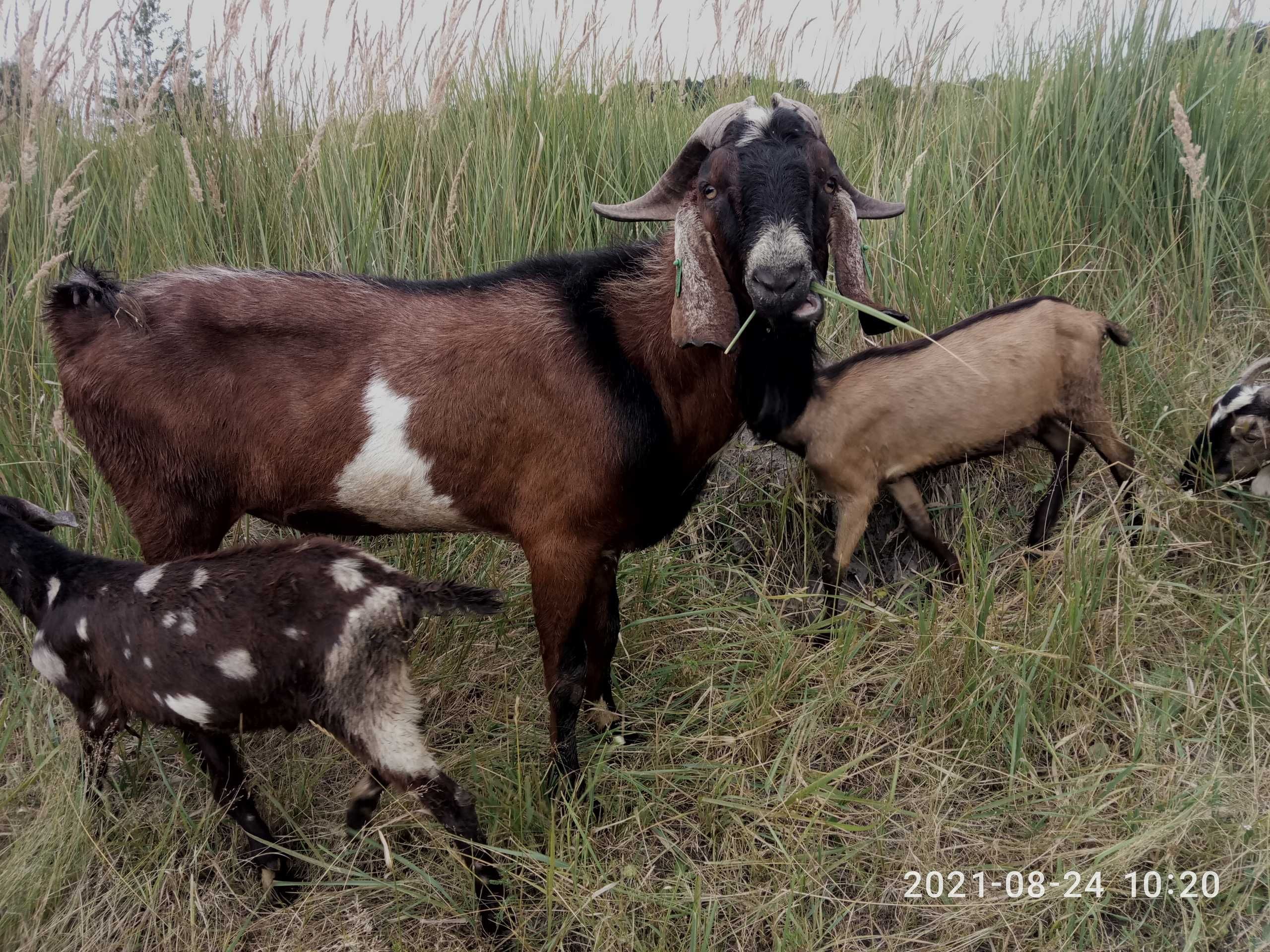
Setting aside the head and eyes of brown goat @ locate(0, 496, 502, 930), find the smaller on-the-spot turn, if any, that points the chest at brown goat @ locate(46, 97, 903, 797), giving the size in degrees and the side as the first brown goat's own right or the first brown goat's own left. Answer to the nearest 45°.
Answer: approximately 135° to the first brown goat's own right

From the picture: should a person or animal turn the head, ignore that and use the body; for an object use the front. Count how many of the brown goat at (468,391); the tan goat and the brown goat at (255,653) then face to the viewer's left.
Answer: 2

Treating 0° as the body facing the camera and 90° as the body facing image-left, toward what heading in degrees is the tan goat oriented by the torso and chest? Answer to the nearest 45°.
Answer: approximately 90°

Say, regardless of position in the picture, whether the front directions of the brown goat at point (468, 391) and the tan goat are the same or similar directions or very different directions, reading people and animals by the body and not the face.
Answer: very different directions

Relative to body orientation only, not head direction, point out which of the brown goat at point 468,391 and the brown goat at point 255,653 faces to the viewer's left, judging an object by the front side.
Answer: the brown goat at point 255,653

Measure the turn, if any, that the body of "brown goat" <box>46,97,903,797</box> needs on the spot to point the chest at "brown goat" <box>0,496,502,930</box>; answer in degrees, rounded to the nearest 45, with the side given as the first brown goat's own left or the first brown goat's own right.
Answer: approximately 135° to the first brown goat's own right

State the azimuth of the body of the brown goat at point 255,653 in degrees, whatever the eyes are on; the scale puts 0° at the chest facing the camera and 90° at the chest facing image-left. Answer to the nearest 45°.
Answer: approximately 90°

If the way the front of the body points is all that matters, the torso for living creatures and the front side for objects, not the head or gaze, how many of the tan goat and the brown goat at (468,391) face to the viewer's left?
1

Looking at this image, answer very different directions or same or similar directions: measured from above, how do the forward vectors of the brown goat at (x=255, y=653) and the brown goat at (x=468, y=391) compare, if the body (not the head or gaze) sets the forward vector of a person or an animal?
very different directions

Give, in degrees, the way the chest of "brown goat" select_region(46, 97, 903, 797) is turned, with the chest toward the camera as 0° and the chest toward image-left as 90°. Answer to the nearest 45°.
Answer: approximately 270°
